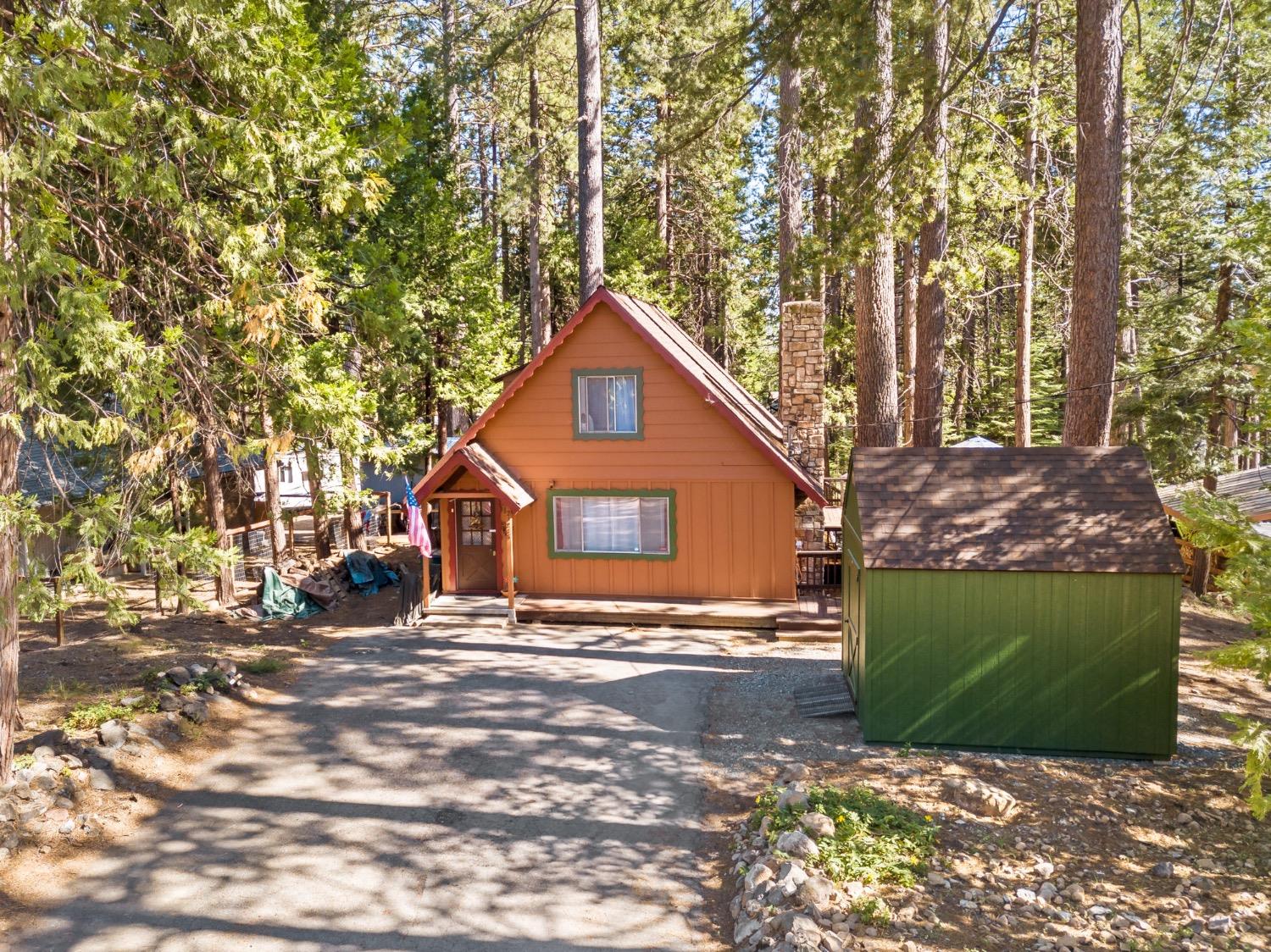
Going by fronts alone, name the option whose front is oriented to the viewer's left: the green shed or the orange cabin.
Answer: the green shed

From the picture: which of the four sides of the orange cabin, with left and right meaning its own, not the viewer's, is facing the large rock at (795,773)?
front

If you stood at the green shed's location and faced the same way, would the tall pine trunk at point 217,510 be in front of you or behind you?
in front

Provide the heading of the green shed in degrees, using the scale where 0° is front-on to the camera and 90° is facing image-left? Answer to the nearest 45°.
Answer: approximately 90°

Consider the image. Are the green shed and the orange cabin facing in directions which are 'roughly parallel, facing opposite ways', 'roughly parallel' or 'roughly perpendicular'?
roughly perpendicular

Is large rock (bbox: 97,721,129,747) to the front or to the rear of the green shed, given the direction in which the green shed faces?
to the front

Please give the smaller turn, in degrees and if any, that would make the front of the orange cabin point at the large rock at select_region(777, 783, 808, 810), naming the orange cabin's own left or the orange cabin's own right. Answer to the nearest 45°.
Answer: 0° — it already faces it

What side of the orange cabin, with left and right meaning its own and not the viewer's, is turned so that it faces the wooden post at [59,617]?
right

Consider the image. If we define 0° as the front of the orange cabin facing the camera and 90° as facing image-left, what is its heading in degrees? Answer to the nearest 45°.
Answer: approximately 0°

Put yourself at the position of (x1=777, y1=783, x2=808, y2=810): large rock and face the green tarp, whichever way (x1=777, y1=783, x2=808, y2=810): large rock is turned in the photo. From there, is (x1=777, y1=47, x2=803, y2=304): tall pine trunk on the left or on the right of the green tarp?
right

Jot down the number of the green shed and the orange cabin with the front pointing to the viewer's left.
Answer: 1

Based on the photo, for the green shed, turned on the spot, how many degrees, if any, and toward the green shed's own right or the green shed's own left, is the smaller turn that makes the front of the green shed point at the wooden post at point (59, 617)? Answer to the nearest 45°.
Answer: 0° — it already faces it

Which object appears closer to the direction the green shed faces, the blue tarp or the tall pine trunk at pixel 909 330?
the blue tarp
